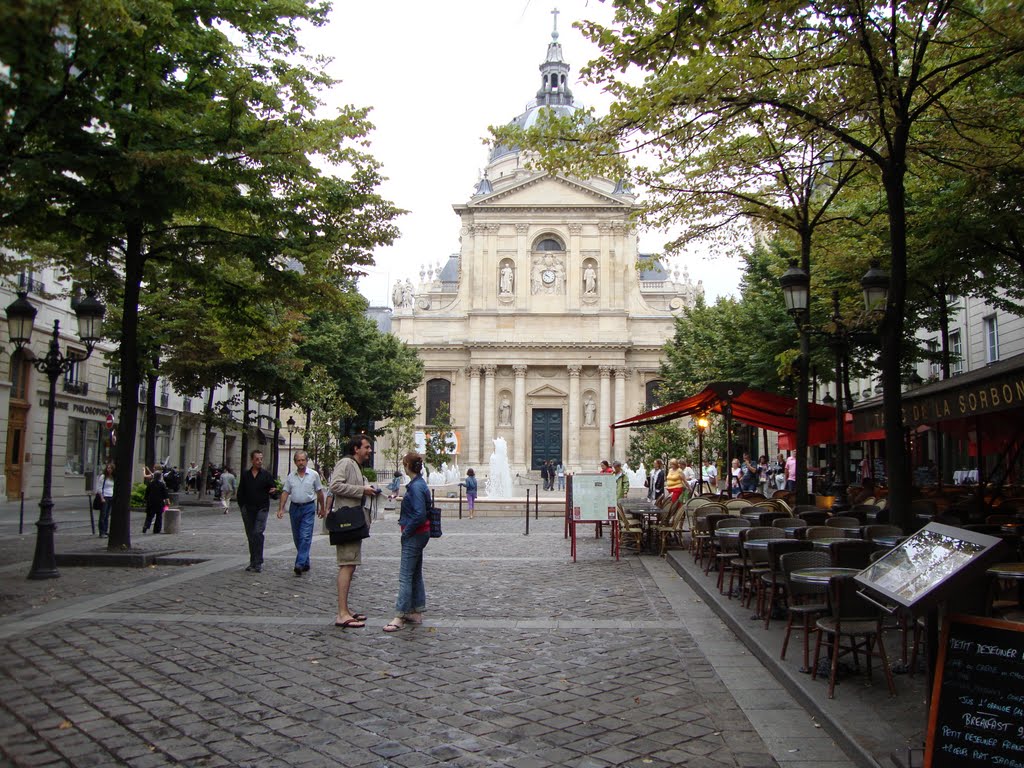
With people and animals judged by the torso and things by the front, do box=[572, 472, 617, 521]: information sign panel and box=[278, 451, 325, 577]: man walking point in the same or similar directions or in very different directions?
same or similar directions

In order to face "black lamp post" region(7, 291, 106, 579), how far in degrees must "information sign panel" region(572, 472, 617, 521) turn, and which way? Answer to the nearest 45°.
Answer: approximately 90° to its right

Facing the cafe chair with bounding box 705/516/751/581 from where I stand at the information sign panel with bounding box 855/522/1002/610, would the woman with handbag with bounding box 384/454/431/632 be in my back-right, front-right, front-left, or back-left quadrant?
front-left

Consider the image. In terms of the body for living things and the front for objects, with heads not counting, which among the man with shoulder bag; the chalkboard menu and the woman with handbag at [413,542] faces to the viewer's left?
the woman with handbag

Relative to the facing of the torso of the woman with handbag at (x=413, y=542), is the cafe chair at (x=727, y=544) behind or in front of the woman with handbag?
behind

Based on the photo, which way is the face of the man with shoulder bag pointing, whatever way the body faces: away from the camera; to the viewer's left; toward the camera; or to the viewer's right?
to the viewer's right

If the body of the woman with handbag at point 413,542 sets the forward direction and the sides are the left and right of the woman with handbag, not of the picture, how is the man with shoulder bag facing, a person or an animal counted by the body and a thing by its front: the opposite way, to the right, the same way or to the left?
the opposite way

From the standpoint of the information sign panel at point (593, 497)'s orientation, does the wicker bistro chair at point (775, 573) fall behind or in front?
in front

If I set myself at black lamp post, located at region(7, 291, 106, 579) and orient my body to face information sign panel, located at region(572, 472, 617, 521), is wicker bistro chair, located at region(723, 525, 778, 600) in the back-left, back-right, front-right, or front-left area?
front-right

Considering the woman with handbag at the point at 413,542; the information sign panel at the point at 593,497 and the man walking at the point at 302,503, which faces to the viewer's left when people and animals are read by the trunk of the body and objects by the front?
the woman with handbag

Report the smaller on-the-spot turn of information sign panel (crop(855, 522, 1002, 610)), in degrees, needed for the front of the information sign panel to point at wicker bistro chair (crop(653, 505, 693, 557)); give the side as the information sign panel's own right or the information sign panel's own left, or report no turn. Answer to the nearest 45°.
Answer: approximately 135° to the information sign panel's own right

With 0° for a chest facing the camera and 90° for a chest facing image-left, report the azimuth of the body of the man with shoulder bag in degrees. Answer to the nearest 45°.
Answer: approximately 270°

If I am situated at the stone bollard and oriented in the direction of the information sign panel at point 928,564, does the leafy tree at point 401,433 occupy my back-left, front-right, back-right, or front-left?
back-left

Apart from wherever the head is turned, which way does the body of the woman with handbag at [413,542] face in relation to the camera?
to the viewer's left

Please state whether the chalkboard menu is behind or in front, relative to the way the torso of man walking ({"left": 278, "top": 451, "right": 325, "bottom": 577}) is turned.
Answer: in front

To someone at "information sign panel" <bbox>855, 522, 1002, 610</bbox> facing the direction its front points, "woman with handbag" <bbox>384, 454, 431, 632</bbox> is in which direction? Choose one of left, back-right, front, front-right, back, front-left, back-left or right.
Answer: right
